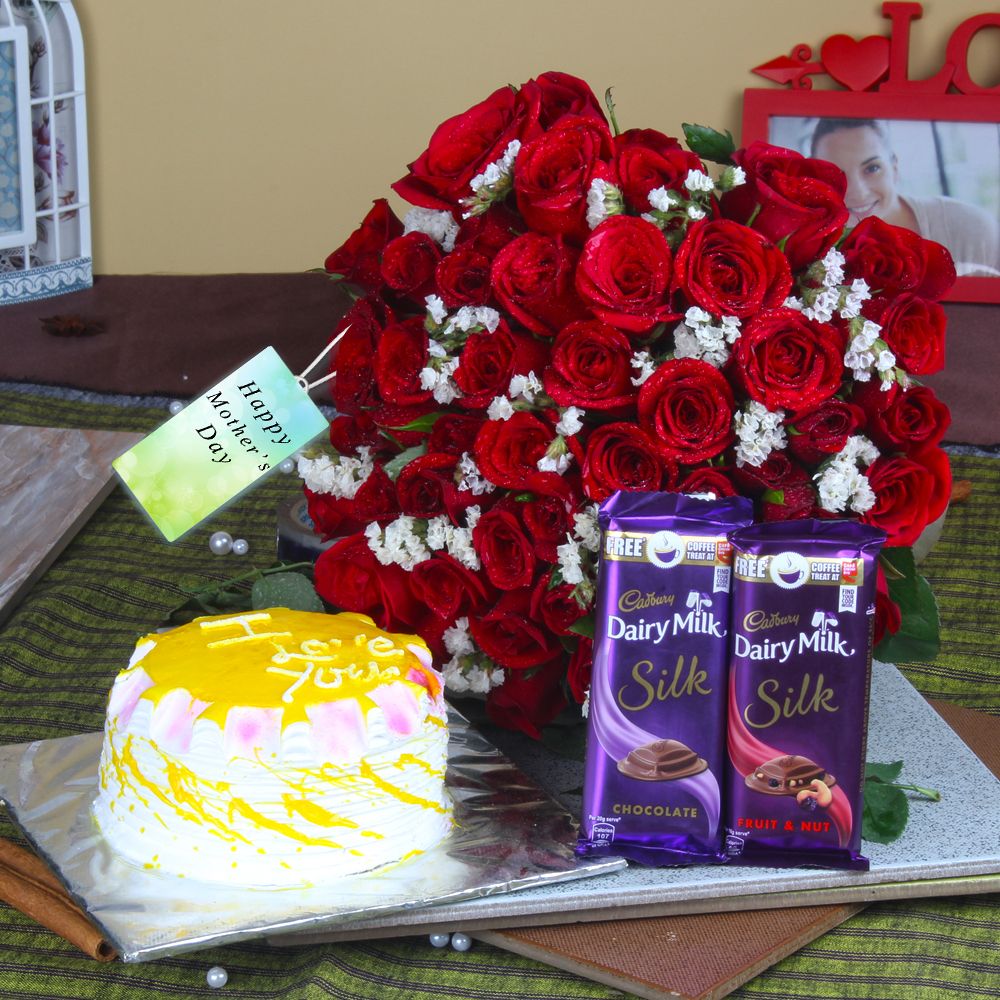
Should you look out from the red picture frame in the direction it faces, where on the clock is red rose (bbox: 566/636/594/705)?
The red rose is roughly at 12 o'clock from the red picture frame.

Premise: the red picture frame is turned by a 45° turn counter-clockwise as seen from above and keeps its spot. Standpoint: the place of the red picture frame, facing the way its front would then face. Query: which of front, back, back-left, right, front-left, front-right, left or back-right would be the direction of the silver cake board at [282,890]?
front-right

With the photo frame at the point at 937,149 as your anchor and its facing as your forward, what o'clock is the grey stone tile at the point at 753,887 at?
The grey stone tile is roughly at 12 o'clock from the photo frame.

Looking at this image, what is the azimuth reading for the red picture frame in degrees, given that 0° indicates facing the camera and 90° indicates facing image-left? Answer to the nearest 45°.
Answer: approximately 0°

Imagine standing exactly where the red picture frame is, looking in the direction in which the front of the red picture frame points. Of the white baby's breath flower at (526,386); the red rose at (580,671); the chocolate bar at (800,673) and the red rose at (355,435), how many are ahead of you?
4

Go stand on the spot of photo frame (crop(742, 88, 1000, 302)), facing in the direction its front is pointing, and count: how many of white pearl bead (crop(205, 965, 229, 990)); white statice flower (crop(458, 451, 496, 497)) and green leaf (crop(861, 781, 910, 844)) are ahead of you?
3

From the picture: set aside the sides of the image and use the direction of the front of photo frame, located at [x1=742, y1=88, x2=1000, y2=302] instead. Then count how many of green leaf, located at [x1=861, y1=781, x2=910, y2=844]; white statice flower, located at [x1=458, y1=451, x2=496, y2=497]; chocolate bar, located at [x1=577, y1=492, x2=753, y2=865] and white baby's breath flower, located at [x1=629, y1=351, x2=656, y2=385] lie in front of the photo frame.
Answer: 4

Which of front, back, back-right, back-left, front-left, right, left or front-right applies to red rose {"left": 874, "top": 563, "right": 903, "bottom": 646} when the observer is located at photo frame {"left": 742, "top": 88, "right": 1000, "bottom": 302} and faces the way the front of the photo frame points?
front

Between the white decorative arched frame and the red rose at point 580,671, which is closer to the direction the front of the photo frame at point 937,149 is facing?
the red rose

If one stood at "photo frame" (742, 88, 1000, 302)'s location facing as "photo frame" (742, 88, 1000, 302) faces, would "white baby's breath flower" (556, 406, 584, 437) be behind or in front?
in front

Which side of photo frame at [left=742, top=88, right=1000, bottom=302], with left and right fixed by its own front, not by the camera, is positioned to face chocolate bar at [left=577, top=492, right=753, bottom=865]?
front

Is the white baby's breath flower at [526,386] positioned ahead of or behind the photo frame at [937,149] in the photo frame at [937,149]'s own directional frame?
ahead

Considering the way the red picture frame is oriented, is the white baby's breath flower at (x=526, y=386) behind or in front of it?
in front

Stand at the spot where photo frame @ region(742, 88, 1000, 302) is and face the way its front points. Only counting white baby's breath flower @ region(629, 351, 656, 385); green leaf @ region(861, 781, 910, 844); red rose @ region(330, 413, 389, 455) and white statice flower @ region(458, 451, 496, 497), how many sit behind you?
0

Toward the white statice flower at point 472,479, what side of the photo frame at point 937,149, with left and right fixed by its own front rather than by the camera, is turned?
front
